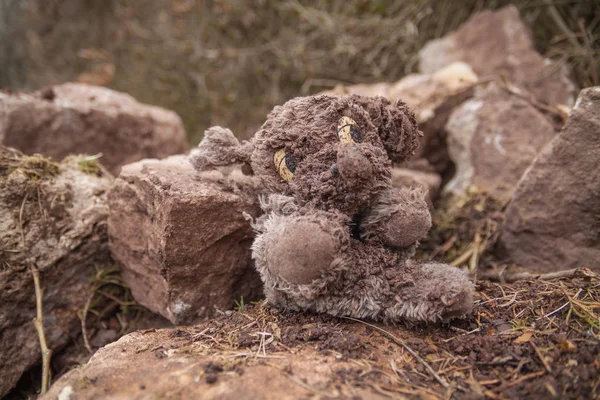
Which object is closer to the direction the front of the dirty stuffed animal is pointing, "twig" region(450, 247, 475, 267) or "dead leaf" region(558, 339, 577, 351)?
the dead leaf

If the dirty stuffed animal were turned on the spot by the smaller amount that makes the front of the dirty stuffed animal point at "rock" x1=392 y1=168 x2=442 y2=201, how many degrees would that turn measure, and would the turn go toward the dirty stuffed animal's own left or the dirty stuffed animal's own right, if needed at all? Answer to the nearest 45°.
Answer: approximately 90° to the dirty stuffed animal's own left

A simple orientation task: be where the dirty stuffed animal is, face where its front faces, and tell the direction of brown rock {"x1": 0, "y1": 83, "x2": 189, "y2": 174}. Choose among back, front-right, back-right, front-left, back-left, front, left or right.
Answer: back

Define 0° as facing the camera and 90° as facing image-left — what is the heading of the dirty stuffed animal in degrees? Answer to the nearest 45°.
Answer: approximately 315°

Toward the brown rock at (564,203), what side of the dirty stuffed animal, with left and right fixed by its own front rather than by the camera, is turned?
left

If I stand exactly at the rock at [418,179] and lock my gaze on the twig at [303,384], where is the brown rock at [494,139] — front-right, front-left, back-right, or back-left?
back-left

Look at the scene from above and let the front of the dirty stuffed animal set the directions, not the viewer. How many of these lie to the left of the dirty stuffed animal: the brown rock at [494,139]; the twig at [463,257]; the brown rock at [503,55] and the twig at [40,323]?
3

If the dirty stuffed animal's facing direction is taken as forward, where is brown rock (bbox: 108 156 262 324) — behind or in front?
behind

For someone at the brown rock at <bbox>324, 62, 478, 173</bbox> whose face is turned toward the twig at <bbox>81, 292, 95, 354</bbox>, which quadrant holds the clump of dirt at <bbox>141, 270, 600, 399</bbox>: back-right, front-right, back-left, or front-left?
front-left

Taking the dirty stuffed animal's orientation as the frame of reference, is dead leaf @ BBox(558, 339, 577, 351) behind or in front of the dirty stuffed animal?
in front
